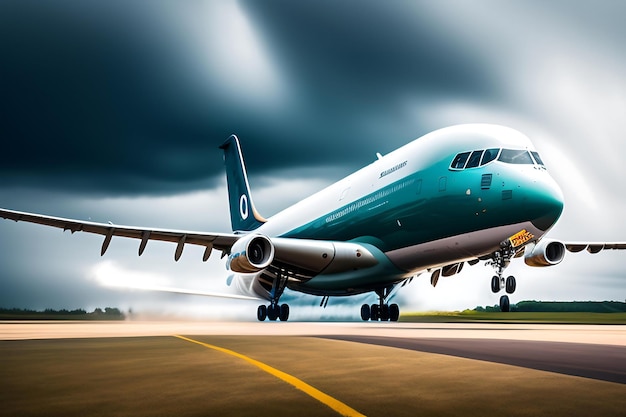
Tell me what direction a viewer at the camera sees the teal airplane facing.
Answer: facing the viewer and to the right of the viewer
